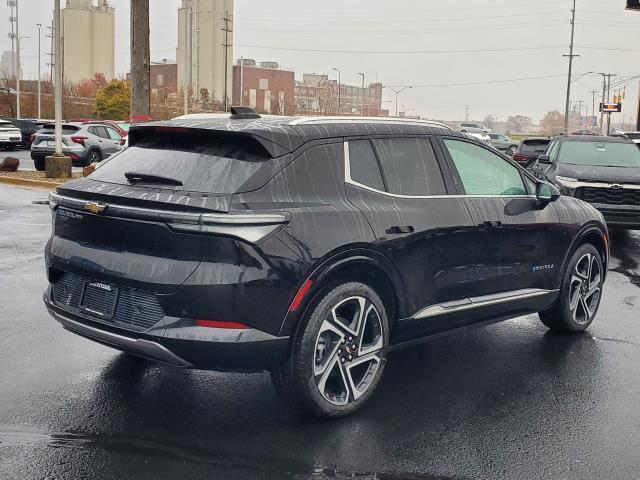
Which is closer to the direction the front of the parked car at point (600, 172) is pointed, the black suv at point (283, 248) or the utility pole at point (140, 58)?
the black suv

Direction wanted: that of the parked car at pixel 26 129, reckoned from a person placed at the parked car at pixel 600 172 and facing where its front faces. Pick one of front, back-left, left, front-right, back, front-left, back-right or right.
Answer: back-right

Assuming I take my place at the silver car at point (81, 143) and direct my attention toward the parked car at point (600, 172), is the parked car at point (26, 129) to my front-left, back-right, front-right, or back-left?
back-left

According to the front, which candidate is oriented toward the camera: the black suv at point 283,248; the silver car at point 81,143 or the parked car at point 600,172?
the parked car

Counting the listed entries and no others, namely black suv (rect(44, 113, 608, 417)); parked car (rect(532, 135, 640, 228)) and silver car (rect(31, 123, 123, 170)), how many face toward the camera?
1

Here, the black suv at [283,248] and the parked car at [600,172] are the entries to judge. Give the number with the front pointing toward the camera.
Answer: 1

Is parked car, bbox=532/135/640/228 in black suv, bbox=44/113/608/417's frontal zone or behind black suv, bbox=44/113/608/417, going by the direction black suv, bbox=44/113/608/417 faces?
frontal zone

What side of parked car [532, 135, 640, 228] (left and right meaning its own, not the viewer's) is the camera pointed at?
front

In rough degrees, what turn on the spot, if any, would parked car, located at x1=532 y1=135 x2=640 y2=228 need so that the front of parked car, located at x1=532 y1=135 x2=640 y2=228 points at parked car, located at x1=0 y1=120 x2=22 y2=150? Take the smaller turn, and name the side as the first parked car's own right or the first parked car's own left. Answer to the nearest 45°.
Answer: approximately 135° to the first parked car's own right

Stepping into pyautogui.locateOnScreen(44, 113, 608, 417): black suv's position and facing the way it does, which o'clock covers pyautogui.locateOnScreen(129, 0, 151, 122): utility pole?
The utility pole is roughly at 10 o'clock from the black suv.

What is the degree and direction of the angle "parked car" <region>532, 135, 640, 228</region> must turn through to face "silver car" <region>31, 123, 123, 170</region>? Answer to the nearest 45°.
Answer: approximately 135° to its right

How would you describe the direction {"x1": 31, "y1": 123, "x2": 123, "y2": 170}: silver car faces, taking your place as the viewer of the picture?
facing away from the viewer and to the right of the viewer

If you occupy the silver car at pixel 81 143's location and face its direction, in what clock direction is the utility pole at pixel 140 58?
The utility pole is roughly at 4 o'clock from the silver car.

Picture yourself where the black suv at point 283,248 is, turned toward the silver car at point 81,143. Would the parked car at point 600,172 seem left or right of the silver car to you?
right

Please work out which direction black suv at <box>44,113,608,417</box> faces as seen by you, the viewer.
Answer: facing away from the viewer and to the right of the viewer
